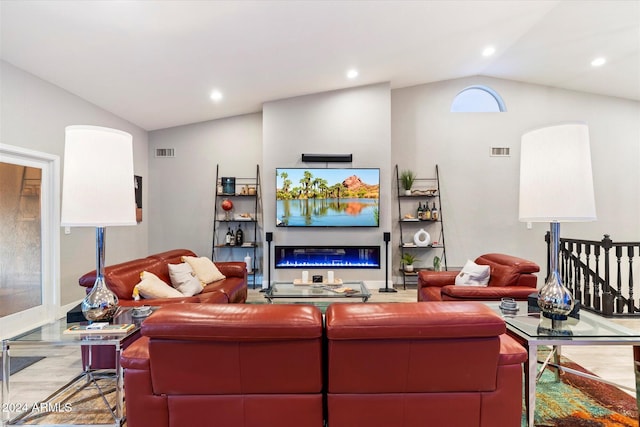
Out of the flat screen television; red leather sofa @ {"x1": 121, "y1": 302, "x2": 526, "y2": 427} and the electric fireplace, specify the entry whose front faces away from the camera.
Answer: the red leather sofa

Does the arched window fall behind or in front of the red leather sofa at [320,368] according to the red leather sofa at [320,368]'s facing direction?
in front

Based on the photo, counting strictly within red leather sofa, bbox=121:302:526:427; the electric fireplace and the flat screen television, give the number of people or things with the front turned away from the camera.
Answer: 1

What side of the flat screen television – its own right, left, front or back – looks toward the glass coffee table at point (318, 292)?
front

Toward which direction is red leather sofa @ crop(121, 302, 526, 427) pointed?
away from the camera

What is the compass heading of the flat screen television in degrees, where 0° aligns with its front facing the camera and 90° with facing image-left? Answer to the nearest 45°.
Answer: approximately 0°

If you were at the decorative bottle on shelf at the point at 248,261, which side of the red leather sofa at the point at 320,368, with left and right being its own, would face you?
front

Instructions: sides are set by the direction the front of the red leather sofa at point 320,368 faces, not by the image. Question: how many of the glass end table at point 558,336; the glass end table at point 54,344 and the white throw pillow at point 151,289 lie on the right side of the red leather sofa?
1

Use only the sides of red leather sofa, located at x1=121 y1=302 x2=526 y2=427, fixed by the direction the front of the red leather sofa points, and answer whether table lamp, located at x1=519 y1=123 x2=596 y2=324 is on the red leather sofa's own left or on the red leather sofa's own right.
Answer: on the red leather sofa's own right

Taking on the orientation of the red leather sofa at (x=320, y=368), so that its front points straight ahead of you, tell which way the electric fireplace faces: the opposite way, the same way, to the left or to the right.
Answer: the opposite way

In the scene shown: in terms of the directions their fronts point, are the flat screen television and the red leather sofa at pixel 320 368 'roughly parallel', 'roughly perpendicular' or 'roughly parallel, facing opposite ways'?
roughly parallel, facing opposite ways

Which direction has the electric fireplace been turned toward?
toward the camera

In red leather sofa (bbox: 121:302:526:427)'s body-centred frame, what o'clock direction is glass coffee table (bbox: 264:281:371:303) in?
The glass coffee table is roughly at 12 o'clock from the red leather sofa.
